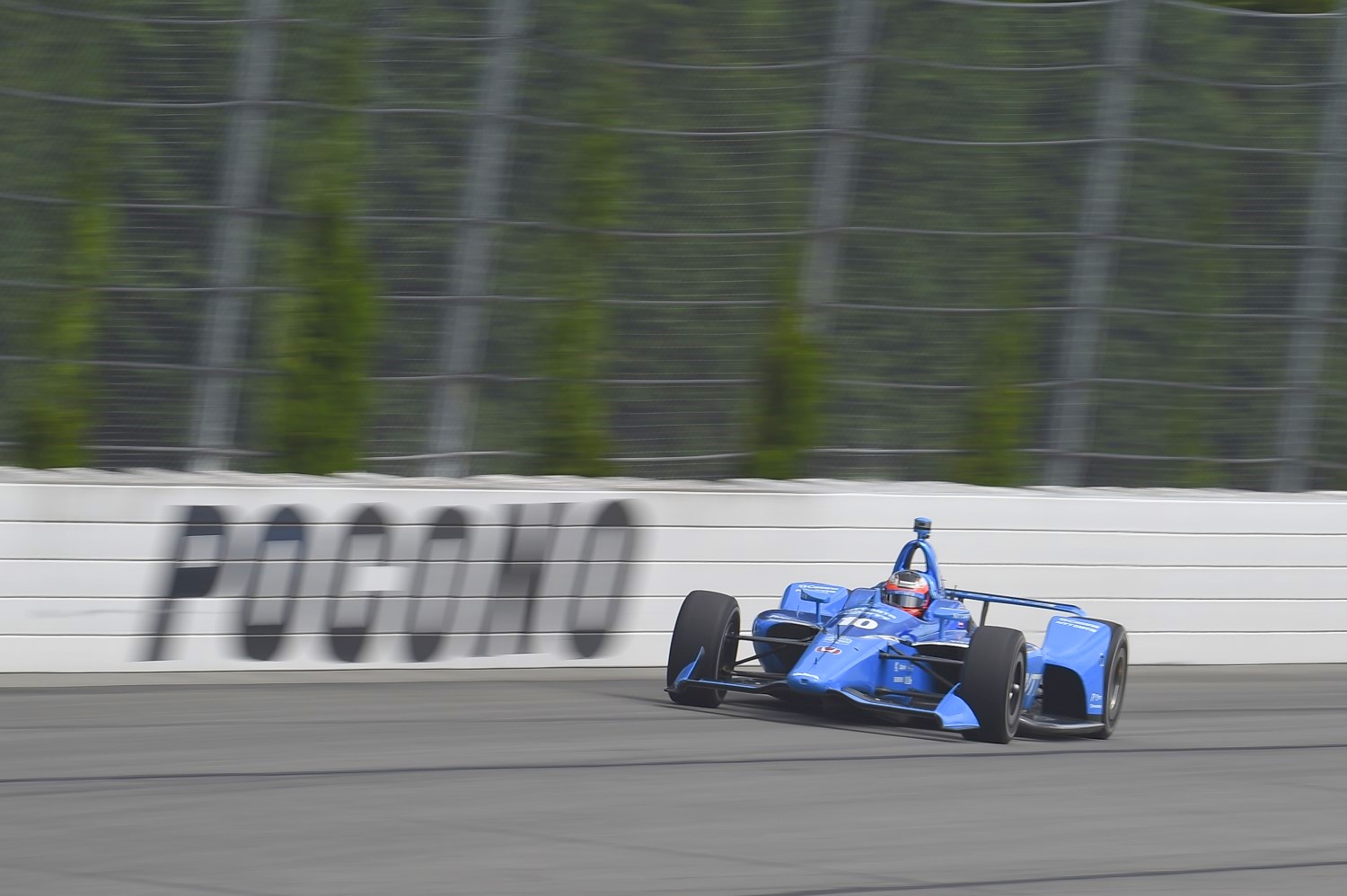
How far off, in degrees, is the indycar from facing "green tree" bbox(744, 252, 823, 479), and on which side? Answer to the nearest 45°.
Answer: approximately 135° to its right

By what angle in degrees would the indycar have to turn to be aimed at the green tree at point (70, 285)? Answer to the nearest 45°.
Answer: approximately 45° to its right

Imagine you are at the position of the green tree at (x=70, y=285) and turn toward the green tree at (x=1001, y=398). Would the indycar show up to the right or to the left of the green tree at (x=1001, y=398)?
right

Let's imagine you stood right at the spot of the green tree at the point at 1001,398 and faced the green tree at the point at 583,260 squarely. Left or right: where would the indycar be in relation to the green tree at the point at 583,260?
left

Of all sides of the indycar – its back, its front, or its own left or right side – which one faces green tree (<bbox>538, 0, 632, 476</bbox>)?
right

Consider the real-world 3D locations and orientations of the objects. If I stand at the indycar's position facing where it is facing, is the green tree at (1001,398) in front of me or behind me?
behind
